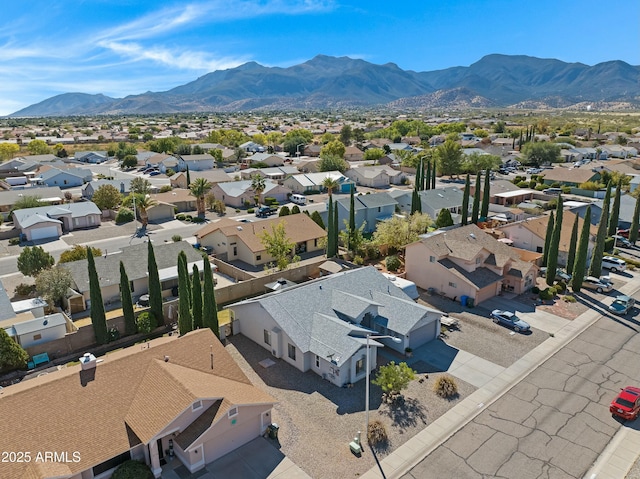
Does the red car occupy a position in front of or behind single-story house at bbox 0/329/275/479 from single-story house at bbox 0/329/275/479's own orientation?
in front

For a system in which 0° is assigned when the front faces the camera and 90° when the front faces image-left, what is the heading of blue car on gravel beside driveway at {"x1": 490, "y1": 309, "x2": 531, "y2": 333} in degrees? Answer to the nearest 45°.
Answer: approximately 315°

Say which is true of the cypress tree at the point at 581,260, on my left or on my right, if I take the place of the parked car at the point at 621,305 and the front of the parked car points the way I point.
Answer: on my right

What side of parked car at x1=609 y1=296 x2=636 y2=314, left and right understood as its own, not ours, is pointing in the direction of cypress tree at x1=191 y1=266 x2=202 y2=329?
front

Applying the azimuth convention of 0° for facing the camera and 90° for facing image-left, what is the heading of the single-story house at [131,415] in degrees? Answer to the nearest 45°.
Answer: approximately 315°

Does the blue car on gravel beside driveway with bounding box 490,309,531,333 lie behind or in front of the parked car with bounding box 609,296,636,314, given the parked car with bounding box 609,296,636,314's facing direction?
in front

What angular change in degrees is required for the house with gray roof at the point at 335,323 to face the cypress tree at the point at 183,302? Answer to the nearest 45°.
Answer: approximately 135° to its right

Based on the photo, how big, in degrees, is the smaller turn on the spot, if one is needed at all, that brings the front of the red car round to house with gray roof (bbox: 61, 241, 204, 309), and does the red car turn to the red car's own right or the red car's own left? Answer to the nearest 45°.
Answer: approximately 135° to the red car's own left

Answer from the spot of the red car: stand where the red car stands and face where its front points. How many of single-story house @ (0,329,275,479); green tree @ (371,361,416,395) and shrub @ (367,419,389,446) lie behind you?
3

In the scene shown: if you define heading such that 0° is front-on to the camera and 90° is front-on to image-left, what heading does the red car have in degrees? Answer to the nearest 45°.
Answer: approximately 225°

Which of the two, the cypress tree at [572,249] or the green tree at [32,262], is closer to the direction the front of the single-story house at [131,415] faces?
the cypress tree

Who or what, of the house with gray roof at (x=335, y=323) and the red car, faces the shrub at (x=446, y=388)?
the house with gray roof

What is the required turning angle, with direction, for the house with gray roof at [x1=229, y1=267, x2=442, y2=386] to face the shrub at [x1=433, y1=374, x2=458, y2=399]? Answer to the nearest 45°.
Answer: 0° — it already faces it
